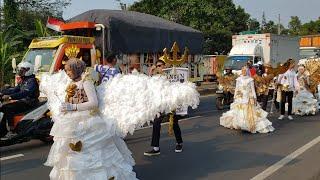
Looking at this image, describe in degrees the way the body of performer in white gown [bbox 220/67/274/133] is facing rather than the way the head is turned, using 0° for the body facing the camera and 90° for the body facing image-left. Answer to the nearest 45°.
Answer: approximately 0°

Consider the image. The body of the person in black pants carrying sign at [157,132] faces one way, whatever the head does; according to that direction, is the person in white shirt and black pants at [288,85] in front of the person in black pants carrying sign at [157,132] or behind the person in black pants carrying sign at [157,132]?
behind

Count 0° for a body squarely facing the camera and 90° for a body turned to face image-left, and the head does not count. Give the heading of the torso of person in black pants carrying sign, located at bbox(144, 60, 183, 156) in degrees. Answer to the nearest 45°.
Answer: approximately 45°

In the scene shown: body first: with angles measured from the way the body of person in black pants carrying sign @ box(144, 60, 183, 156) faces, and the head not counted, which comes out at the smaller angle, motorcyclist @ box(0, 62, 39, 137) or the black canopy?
the motorcyclist

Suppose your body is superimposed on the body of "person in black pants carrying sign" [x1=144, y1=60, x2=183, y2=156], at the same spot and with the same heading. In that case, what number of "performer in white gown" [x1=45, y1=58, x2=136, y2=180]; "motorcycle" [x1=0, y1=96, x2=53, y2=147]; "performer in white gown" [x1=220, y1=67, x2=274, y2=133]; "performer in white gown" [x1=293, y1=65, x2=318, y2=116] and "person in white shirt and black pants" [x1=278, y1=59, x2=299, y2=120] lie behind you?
3

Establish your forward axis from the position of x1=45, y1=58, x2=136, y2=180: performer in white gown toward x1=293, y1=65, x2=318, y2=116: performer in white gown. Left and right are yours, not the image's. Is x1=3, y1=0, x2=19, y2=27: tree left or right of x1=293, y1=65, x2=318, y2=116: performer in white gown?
left

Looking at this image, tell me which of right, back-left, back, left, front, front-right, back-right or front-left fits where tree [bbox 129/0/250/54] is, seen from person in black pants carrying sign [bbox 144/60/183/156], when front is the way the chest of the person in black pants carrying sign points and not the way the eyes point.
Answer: back-right

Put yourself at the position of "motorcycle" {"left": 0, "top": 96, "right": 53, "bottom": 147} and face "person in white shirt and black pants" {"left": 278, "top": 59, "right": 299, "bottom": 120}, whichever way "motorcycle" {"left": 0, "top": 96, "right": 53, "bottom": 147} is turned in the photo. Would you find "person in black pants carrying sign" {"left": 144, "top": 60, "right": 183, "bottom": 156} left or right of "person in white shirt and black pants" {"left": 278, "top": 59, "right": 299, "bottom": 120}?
right
